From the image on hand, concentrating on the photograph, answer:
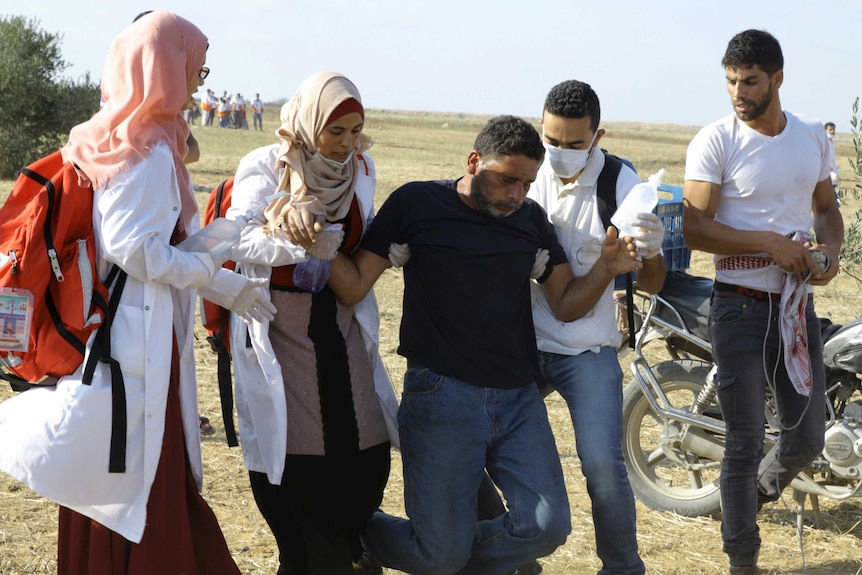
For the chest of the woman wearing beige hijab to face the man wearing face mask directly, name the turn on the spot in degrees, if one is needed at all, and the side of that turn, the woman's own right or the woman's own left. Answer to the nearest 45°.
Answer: approximately 45° to the woman's own left

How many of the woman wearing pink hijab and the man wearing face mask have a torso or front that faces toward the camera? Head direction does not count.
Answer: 1

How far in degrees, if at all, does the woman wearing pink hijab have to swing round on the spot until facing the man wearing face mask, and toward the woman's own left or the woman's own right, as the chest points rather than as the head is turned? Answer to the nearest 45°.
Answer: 0° — they already face them

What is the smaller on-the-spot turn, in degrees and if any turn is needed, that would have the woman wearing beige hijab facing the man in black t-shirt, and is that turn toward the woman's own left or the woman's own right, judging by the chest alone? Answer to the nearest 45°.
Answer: approximately 45° to the woman's own left

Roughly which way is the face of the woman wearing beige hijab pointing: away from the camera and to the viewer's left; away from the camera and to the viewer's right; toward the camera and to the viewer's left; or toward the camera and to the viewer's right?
toward the camera and to the viewer's right

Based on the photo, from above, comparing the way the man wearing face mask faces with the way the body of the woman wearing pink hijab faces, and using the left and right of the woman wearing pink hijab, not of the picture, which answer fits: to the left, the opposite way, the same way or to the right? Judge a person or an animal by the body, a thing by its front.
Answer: to the right

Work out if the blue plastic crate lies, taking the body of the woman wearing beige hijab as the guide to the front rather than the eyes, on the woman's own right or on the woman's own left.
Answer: on the woman's own left

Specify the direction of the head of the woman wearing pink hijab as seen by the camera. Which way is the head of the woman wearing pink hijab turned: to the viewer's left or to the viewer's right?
to the viewer's right

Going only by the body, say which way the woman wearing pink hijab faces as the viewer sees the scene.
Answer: to the viewer's right

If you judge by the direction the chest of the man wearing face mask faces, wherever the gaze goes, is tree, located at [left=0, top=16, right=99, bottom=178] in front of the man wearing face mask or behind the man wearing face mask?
behind

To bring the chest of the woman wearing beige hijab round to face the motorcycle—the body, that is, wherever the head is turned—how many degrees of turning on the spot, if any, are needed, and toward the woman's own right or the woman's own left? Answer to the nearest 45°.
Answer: approximately 90° to the woman's own left

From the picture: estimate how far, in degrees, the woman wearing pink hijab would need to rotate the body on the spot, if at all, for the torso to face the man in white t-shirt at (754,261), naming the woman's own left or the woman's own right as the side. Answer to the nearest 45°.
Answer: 0° — they already face them
